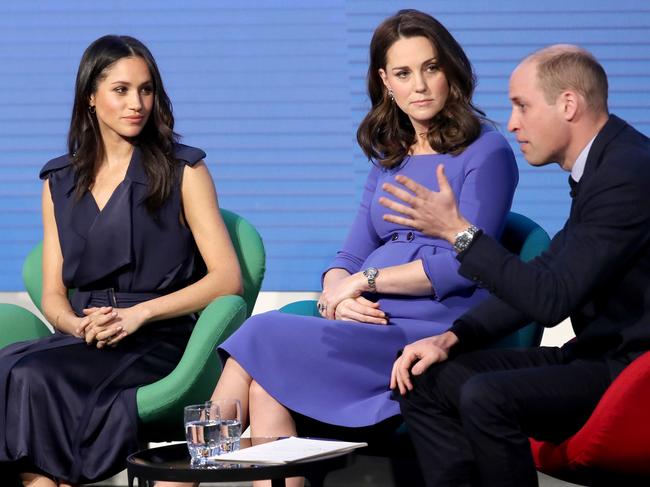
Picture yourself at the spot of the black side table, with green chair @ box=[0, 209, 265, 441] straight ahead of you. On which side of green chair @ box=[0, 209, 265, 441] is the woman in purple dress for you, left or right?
right

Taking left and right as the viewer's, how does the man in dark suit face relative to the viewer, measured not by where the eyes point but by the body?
facing to the left of the viewer

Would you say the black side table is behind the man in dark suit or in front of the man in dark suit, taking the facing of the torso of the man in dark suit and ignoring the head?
in front

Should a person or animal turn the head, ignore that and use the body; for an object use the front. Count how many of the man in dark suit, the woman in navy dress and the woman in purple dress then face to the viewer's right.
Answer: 0

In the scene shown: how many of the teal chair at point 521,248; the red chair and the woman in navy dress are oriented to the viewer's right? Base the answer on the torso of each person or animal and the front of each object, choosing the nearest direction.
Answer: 0

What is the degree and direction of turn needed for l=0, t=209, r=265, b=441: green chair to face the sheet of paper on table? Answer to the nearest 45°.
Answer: approximately 45° to its left

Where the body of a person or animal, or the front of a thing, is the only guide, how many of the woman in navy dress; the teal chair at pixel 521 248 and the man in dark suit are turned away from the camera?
0

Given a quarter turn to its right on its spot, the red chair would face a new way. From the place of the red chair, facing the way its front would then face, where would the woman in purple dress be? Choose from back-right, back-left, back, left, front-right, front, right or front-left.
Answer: front-left

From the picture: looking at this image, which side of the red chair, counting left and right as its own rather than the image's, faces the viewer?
left

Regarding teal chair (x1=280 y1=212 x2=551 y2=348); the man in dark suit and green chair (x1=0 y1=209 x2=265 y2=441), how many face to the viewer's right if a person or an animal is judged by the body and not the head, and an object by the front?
0

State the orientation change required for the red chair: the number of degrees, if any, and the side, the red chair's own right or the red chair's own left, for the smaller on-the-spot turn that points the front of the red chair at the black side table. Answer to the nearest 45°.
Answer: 0° — it already faces it

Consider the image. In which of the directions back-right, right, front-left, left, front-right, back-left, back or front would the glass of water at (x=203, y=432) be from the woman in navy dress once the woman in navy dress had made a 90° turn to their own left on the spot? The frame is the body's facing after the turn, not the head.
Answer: front-right

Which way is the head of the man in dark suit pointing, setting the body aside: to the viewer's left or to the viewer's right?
to the viewer's left

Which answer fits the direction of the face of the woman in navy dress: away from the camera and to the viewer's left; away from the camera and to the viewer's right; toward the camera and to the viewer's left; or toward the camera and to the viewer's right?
toward the camera and to the viewer's right

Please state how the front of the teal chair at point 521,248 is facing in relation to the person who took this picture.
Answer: facing the viewer and to the left of the viewer

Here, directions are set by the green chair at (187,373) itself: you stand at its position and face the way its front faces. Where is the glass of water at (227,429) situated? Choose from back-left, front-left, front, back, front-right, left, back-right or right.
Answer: front-left

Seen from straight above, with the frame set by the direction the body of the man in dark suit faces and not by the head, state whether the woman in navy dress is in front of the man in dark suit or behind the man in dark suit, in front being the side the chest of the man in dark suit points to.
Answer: in front
